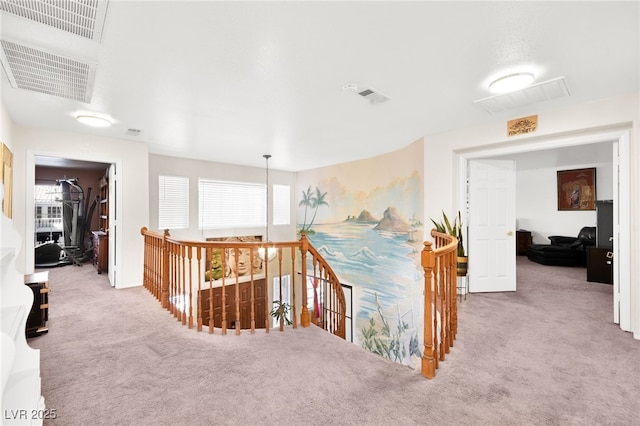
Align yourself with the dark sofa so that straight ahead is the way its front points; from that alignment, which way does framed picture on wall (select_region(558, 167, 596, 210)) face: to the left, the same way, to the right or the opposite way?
to the left

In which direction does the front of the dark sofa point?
to the viewer's left

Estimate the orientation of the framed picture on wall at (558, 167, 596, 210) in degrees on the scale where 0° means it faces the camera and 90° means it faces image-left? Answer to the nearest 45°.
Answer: approximately 0°

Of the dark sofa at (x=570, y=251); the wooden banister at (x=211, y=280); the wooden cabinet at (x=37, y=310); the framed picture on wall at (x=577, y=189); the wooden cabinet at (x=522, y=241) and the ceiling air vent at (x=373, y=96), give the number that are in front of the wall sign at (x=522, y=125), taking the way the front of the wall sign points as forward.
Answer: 3

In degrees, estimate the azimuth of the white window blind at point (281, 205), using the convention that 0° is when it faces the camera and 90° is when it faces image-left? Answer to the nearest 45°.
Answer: approximately 0°

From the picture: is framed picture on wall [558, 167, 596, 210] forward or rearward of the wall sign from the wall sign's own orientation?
rearward

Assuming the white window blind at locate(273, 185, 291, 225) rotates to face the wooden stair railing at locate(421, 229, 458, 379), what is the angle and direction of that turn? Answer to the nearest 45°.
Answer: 0° — it already faces it
